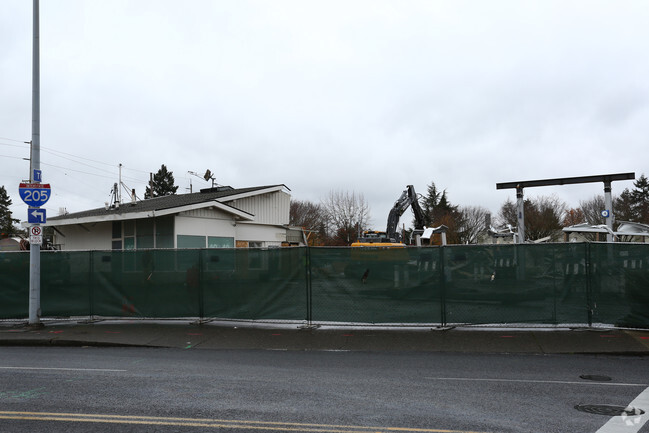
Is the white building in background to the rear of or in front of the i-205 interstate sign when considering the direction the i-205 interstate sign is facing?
to the rear

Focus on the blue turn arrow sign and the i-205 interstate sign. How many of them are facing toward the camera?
2

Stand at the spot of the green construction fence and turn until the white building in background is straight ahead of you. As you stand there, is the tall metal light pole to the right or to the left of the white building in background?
left

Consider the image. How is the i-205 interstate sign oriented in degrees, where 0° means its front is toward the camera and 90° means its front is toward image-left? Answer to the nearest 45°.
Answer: approximately 0°

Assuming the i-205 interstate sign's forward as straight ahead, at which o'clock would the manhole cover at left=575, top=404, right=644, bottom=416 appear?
The manhole cover is roughly at 11 o'clock from the i-205 interstate sign.

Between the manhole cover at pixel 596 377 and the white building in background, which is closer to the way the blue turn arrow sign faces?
the manhole cover

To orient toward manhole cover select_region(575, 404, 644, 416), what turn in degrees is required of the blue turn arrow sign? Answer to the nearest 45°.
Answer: approximately 45° to its left
